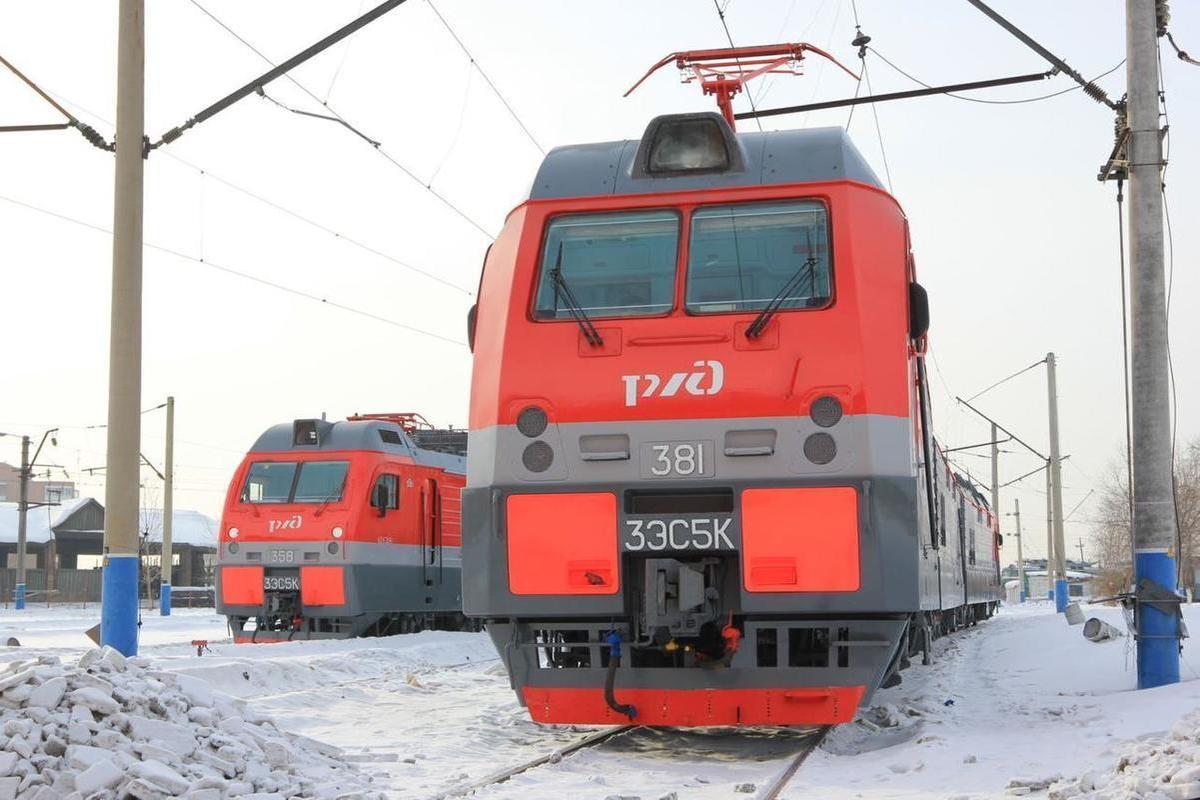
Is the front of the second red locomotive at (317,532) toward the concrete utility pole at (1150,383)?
no

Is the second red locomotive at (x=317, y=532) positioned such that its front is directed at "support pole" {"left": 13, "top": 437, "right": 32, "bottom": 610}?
no

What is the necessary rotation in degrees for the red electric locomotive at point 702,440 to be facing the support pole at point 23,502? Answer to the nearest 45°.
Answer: approximately 135° to its right

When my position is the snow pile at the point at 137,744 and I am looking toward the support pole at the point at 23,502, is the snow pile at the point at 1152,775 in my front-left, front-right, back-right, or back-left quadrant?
back-right

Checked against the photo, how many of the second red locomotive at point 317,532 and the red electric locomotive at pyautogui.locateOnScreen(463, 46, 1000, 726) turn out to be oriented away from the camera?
0

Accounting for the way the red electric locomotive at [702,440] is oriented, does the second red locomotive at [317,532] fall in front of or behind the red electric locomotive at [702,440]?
behind

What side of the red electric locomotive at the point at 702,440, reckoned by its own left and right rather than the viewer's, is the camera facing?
front

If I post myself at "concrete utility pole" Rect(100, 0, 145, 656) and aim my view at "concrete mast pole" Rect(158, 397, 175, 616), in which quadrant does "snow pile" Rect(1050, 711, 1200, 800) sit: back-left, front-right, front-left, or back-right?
back-right

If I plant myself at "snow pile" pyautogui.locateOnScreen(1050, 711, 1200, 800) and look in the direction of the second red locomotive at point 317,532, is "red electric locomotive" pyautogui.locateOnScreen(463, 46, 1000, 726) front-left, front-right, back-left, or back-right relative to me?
front-left

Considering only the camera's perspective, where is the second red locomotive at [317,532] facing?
facing the viewer and to the left of the viewer

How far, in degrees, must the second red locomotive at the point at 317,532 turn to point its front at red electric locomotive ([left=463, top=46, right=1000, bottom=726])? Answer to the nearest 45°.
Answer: approximately 45° to its left

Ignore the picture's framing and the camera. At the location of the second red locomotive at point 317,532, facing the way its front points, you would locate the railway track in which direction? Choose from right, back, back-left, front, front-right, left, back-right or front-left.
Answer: front-left

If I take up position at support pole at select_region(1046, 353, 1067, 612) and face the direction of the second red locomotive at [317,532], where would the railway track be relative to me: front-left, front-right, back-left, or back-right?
front-left

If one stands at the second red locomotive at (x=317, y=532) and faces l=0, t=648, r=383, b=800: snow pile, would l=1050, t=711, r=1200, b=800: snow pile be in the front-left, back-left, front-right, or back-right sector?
front-left

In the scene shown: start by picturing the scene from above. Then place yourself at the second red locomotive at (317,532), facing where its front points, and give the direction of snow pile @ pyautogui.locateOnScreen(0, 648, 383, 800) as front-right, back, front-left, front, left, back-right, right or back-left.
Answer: front-left
